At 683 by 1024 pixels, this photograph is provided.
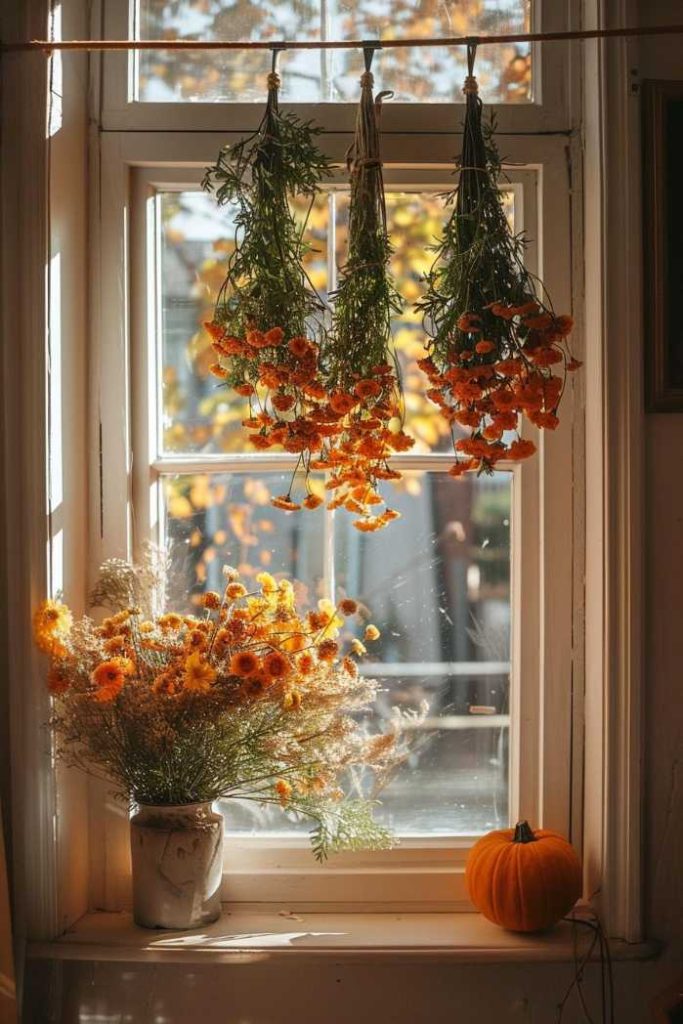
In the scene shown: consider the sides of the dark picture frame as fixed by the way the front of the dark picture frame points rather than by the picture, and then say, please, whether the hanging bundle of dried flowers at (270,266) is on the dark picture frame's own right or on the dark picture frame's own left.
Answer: on the dark picture frame's own right

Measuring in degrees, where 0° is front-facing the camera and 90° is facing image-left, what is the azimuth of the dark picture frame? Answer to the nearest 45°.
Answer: approximately 0°
